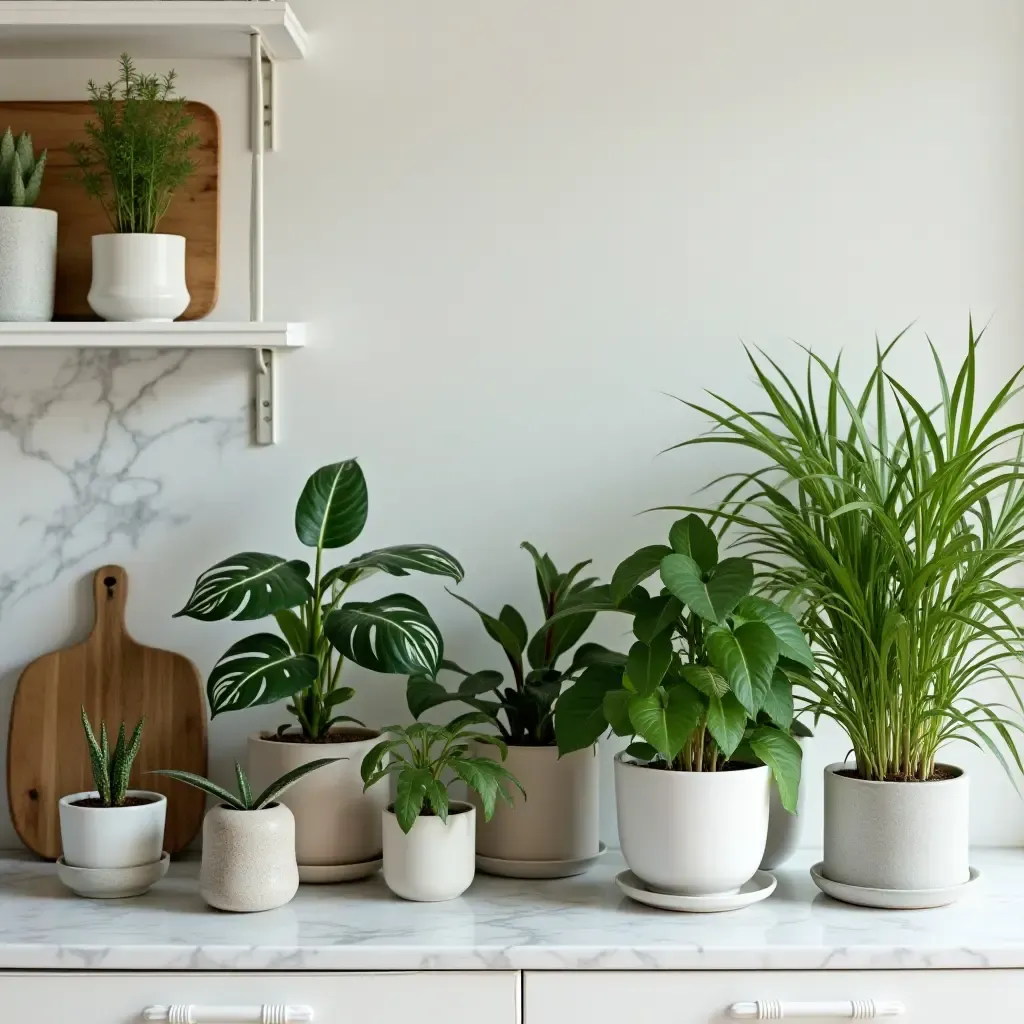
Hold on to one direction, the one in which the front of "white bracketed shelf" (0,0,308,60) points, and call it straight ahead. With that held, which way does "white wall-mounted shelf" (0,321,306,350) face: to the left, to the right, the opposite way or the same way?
the same way

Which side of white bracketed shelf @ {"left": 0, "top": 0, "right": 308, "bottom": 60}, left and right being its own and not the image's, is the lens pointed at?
front

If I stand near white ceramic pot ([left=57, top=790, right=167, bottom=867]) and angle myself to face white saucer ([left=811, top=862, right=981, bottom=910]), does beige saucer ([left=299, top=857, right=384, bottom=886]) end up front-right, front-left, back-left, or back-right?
front-left

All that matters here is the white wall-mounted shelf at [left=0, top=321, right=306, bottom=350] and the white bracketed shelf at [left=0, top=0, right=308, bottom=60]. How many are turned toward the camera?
2

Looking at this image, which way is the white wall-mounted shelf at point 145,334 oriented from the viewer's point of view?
toward the camera
